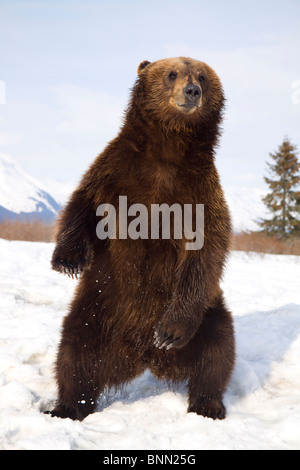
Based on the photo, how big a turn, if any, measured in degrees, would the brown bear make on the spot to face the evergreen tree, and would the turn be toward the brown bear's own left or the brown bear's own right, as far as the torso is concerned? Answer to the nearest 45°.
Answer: approximately 180°

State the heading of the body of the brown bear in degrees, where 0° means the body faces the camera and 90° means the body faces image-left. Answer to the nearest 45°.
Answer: approximately 0°
